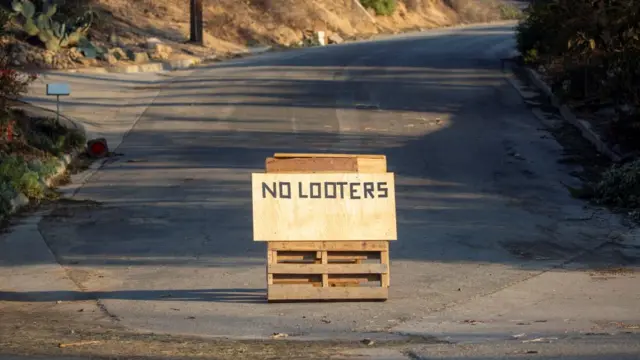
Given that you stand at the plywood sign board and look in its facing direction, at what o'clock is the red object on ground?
The red object on ground is roughly at 5 o'clock from the plywood sign board.

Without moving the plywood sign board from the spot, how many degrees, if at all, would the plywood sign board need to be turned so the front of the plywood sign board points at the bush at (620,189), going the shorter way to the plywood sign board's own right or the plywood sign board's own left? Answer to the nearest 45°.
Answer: approximately 135° to the plywood sign board's own left

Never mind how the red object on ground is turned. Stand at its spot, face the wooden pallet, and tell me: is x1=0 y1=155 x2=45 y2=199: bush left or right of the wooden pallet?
right

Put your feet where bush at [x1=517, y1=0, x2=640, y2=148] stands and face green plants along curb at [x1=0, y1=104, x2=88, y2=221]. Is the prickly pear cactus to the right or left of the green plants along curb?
right

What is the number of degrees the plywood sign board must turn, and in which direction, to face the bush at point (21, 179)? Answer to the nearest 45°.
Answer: approximately 135° to its right

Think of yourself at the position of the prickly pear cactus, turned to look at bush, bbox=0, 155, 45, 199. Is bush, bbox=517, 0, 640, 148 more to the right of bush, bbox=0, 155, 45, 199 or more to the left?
left

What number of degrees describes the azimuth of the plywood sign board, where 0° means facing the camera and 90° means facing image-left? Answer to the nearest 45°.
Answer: approximately 0°

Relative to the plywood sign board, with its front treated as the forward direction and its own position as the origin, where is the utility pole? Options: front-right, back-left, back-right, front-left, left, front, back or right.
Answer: back

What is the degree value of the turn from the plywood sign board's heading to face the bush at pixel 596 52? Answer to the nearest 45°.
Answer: approximately 135° to its left
